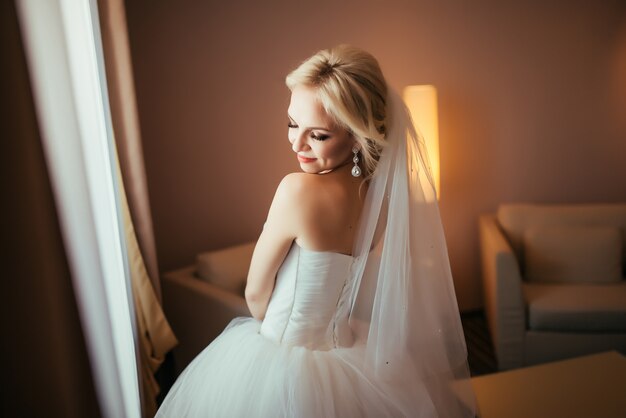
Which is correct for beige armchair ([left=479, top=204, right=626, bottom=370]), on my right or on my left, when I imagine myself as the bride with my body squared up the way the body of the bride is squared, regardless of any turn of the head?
on my right

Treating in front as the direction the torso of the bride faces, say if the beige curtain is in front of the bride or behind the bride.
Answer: in front

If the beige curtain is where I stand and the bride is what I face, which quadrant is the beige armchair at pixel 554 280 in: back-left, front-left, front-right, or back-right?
front-left

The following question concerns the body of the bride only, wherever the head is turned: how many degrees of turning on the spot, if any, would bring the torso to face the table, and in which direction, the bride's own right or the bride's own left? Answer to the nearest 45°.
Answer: approximately 90° to the bride's own right

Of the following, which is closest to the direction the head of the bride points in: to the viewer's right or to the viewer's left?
to the viewer's left

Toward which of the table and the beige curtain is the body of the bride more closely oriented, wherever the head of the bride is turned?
the beige curtain

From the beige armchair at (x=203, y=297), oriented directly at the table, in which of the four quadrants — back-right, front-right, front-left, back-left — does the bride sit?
front-right
